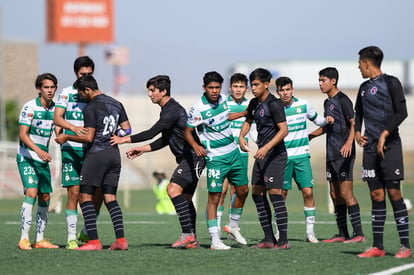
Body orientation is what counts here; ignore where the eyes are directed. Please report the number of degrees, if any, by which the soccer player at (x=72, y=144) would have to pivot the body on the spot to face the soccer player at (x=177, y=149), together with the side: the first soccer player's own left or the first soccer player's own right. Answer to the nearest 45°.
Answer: approximately 45° to the first soccer player's own left

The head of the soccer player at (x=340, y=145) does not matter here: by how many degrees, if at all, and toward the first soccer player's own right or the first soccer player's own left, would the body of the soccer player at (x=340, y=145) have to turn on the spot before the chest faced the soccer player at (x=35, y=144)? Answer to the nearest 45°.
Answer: approximately 45° to the first soccer player's own right

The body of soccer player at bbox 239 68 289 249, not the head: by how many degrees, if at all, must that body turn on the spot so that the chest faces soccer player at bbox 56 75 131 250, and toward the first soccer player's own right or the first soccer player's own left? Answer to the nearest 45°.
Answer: approximately 45° to the first soccer player's own right

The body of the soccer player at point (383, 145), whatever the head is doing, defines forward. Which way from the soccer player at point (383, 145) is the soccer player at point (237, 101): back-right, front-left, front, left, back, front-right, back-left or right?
right

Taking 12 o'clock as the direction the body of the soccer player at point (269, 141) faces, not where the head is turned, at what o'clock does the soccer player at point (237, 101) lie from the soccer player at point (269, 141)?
the soccer player at point (237, 101) is roughly at 4 o'clock from the soccer player at point (269, 141).

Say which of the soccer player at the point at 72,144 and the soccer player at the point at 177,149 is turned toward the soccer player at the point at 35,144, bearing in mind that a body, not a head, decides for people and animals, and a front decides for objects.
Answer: the soccer player at the point at 177,149

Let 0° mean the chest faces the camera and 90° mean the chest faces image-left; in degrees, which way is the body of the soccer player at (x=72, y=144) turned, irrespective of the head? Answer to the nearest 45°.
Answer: approximately 315°

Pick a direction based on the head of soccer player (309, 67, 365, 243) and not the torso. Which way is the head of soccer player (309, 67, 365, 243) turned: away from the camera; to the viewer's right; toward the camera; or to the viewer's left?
to the viewer's left

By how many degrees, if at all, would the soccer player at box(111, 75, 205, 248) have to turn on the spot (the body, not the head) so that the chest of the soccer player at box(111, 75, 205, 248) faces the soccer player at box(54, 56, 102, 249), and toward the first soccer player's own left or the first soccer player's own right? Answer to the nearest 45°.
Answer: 0° — they already face them

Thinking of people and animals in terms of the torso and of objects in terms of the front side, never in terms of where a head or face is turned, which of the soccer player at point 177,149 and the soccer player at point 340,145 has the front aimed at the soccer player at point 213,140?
the soccer player at point 340,145

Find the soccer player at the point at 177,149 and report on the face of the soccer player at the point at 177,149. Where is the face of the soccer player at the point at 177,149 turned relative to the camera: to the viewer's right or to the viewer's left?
to the viewer's left

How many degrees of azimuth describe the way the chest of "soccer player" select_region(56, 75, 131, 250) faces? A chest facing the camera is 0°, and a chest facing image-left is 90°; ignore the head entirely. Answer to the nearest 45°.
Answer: approximately 135°

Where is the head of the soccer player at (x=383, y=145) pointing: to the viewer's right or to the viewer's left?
to the viewer's left
